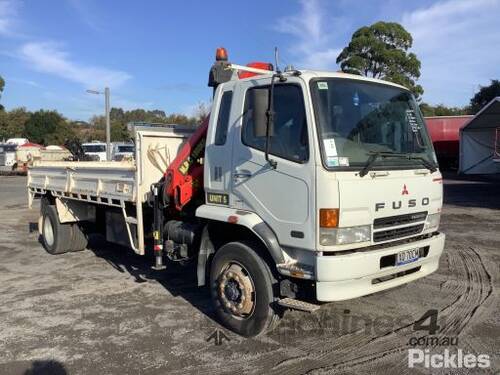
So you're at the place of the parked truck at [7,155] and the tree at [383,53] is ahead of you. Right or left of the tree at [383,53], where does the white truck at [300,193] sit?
right

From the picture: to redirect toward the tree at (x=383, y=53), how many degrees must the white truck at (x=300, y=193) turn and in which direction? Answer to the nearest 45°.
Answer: approximately 135° to its left

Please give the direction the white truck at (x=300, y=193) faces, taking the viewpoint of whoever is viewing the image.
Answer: facing the viewer and to the right of the viewer

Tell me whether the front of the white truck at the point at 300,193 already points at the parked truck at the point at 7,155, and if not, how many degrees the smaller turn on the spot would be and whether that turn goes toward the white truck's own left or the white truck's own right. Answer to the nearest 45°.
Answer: approximately 180°

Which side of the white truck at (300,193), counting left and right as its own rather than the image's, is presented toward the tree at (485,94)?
left

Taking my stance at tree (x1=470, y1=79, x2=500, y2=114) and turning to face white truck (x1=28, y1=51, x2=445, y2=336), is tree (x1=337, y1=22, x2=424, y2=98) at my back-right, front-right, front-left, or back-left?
front-right
